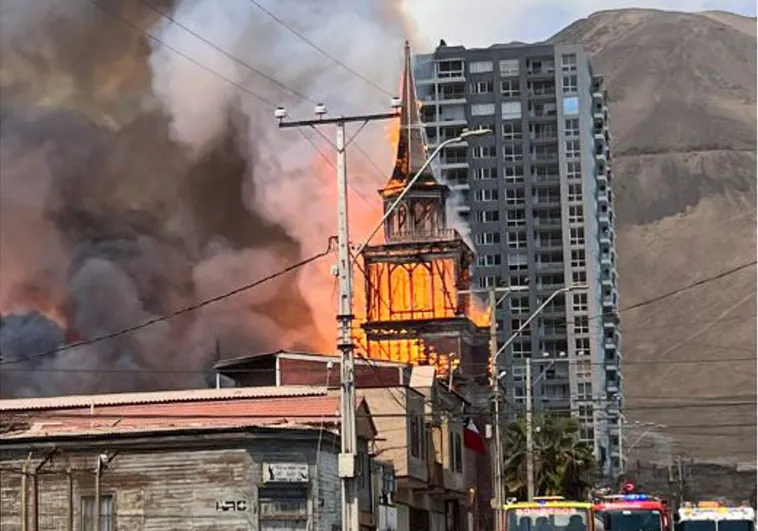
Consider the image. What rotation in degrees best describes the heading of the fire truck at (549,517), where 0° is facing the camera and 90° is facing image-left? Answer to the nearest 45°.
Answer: approximately 0°

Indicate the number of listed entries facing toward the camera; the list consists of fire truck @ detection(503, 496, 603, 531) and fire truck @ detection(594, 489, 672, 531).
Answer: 2

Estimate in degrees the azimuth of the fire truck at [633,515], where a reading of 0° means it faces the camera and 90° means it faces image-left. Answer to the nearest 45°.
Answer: approximately 0°

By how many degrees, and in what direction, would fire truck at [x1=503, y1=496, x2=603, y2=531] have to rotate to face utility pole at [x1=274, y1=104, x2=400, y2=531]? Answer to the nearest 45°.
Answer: approximately 45° to its right

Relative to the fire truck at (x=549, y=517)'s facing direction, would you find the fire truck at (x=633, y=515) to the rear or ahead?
to the rear
